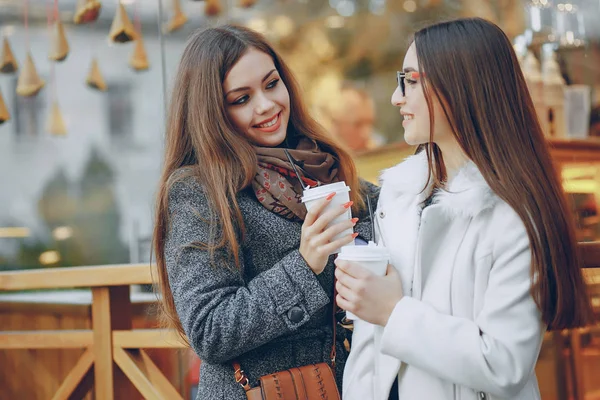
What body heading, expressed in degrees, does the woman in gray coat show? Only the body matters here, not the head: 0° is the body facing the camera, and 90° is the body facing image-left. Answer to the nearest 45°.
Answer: approximately 315°

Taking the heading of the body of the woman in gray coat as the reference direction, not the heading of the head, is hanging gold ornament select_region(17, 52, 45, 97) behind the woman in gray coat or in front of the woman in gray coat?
behind

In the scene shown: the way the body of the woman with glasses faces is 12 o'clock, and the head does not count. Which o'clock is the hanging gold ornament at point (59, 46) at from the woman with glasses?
The hanging gold ornament is roughly at 3 o'clock from the woman with glasses.

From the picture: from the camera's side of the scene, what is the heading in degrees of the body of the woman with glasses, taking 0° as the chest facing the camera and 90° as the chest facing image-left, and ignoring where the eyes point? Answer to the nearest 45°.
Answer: approximately 45°

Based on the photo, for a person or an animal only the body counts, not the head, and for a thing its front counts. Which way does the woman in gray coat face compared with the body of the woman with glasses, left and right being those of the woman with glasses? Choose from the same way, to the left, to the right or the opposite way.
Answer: to the left

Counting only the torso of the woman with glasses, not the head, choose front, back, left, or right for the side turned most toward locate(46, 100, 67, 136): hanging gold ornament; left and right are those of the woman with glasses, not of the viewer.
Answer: right

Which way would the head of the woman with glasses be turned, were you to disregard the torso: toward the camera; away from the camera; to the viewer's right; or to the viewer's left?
to the viewer's left

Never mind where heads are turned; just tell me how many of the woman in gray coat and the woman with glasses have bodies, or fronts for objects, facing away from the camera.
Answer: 0

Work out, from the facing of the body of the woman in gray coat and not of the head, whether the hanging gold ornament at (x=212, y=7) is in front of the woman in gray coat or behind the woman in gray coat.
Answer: behind

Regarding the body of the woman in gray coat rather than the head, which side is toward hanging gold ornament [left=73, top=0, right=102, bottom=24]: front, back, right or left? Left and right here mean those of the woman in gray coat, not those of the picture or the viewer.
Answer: back

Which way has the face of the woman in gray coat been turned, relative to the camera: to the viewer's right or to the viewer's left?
to the viewer's right

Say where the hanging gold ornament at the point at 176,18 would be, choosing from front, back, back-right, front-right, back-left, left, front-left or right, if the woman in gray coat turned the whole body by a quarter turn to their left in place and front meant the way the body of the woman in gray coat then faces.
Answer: front-left

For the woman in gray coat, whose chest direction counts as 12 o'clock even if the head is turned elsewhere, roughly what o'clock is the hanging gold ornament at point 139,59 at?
The hanging gold ornament is roughly at 7 o'clock from the woman in gray coat.

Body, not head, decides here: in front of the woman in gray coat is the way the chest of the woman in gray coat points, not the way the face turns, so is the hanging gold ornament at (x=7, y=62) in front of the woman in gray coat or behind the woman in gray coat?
behind
